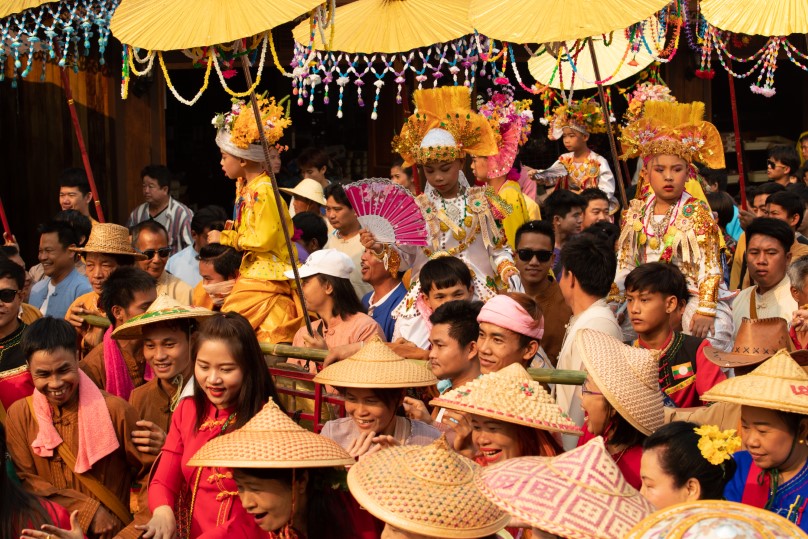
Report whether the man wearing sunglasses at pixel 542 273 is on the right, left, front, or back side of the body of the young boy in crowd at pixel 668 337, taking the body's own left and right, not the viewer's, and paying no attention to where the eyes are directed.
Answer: right

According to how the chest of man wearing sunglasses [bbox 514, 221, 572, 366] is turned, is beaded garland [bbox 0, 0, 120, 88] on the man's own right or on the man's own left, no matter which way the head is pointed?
on the man's own right

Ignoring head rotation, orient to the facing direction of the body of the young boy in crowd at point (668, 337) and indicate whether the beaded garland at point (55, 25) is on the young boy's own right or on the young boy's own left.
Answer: on the young boy's own right

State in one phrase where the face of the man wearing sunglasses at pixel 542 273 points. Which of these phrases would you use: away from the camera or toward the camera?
toward the camera

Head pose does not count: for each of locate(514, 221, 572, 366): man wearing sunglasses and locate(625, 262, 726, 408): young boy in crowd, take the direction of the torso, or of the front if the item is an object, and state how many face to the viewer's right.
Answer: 0

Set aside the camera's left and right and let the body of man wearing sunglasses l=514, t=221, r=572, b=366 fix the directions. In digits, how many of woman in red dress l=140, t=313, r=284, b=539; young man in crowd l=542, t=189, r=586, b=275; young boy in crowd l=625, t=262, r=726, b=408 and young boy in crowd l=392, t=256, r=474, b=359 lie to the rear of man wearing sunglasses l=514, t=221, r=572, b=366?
1

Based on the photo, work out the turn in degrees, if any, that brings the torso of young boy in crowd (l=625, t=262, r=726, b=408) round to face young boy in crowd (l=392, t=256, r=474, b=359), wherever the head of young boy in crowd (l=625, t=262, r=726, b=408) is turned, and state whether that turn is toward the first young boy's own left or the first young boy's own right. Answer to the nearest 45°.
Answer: approximately 45° to the first young boy's own right

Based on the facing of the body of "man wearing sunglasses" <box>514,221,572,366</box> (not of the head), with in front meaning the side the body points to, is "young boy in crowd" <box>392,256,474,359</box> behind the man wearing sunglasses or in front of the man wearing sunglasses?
in front

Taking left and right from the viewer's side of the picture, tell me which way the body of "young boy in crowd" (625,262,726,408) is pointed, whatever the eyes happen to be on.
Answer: facing the viewer and to the left of the viewer

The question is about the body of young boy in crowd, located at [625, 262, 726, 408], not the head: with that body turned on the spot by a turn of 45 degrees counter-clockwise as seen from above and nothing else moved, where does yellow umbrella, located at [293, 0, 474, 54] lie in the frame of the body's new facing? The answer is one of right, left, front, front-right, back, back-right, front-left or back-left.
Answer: back-right

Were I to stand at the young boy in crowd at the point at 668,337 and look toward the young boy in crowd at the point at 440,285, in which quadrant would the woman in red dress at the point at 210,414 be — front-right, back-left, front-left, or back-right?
front-left

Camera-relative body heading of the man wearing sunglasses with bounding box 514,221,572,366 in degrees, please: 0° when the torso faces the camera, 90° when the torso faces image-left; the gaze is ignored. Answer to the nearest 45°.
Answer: approximately 0°

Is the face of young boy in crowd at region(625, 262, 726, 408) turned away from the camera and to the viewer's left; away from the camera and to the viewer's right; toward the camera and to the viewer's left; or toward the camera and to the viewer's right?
toward the camera and to the viewer's left
